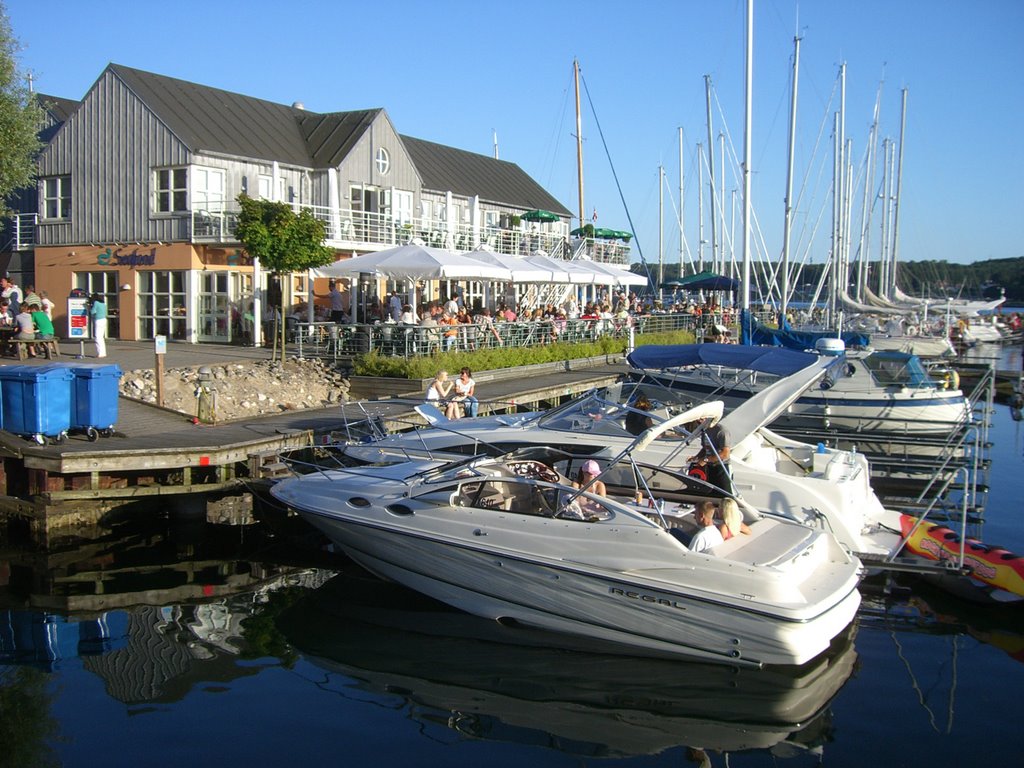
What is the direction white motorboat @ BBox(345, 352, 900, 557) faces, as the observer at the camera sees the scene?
facing away from the viewer and to the left of the viewer

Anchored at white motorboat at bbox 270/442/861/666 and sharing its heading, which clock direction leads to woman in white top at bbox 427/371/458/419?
The woman in white top is roughly at 1 o'clock from the white motorboat.

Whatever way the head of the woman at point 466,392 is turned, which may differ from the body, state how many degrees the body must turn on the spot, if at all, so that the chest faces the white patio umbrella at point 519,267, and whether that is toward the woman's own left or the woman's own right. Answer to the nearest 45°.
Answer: approximately 180°

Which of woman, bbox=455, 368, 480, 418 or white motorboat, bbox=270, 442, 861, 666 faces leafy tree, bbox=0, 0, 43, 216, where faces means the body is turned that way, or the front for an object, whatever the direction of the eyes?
the white motorboat

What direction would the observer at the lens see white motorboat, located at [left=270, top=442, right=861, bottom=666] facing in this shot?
facing away from the viewer and to the left of the viewer

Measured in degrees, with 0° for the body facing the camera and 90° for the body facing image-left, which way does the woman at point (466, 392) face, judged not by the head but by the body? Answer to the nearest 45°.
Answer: approximately 0°

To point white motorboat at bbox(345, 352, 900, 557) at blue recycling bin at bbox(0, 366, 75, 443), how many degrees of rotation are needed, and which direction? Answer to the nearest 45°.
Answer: approximately 45° to its left

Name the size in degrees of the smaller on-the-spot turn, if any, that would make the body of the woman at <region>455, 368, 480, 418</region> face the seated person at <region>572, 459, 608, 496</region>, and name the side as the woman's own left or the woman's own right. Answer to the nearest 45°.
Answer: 0° — they already face them

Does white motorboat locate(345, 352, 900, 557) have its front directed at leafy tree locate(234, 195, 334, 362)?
yes
